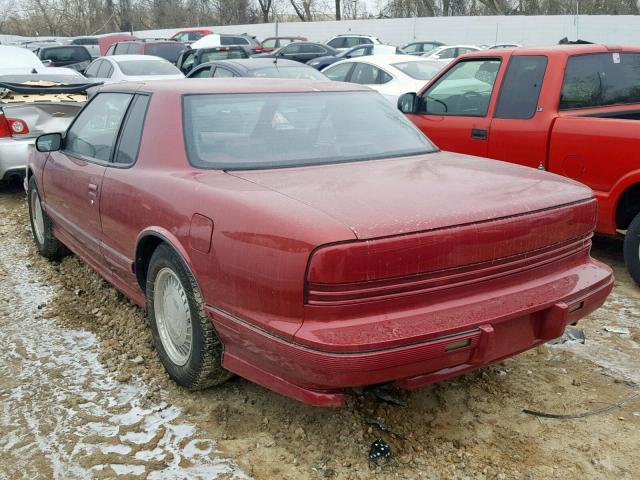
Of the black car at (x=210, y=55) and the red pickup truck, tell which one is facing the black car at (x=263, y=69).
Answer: the red pickup truck

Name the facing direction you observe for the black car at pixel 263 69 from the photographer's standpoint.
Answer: facing away from the viewer and to the left of the viewer

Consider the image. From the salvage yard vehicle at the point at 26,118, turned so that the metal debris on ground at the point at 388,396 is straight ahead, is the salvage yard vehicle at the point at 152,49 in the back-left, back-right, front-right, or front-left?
back-left

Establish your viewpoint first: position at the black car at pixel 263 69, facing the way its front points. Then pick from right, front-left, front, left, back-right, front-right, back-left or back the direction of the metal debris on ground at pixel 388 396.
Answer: back-left

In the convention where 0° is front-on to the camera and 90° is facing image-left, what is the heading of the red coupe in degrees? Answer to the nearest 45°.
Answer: approximately 135°

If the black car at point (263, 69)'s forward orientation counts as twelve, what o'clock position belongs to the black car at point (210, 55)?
the black car at point (210, 55) is roughly at 1 o'clock from the black car at point (263, 69).

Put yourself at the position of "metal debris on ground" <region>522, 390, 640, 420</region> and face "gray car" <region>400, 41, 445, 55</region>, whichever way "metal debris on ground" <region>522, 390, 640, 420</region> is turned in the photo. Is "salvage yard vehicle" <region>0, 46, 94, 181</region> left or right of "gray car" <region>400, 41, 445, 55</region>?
left

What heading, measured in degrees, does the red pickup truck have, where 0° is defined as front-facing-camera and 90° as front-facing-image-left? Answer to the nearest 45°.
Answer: approximately 135°

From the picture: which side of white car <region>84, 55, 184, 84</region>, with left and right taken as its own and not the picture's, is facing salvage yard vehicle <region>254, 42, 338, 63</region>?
right

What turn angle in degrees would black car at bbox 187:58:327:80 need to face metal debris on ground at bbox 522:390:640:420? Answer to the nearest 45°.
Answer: approximately 135° to its left

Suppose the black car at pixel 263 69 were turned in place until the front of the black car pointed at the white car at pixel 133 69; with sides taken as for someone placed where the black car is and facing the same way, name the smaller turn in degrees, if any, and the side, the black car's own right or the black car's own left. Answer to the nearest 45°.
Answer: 0° — it already faces it
